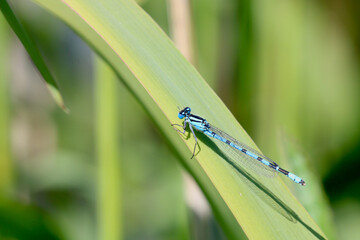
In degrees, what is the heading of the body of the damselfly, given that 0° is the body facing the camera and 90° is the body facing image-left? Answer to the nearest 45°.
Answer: approximately 90°

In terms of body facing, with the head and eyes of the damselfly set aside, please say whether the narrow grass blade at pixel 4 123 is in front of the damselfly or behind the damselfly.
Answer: in front

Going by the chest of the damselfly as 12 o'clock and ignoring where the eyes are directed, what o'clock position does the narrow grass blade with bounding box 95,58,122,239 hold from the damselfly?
The narrow grass blade is roughly at 12 o'clock from the damselfly.
